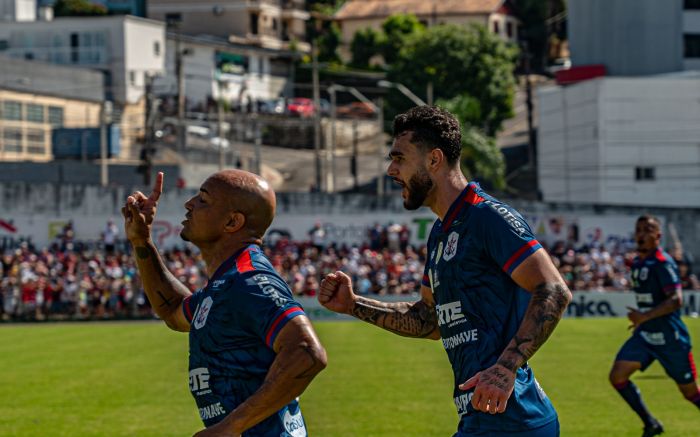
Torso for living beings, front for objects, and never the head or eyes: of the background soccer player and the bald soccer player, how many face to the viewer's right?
0

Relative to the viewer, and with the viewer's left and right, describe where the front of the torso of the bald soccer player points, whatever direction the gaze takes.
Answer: facing to the left of the viewer

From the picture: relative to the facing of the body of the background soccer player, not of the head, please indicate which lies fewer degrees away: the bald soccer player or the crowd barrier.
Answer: the bald soccer player

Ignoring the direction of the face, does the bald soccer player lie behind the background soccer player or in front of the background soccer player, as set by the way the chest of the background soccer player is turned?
in front

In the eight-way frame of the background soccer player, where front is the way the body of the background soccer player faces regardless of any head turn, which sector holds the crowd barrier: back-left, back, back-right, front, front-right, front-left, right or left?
back-right
